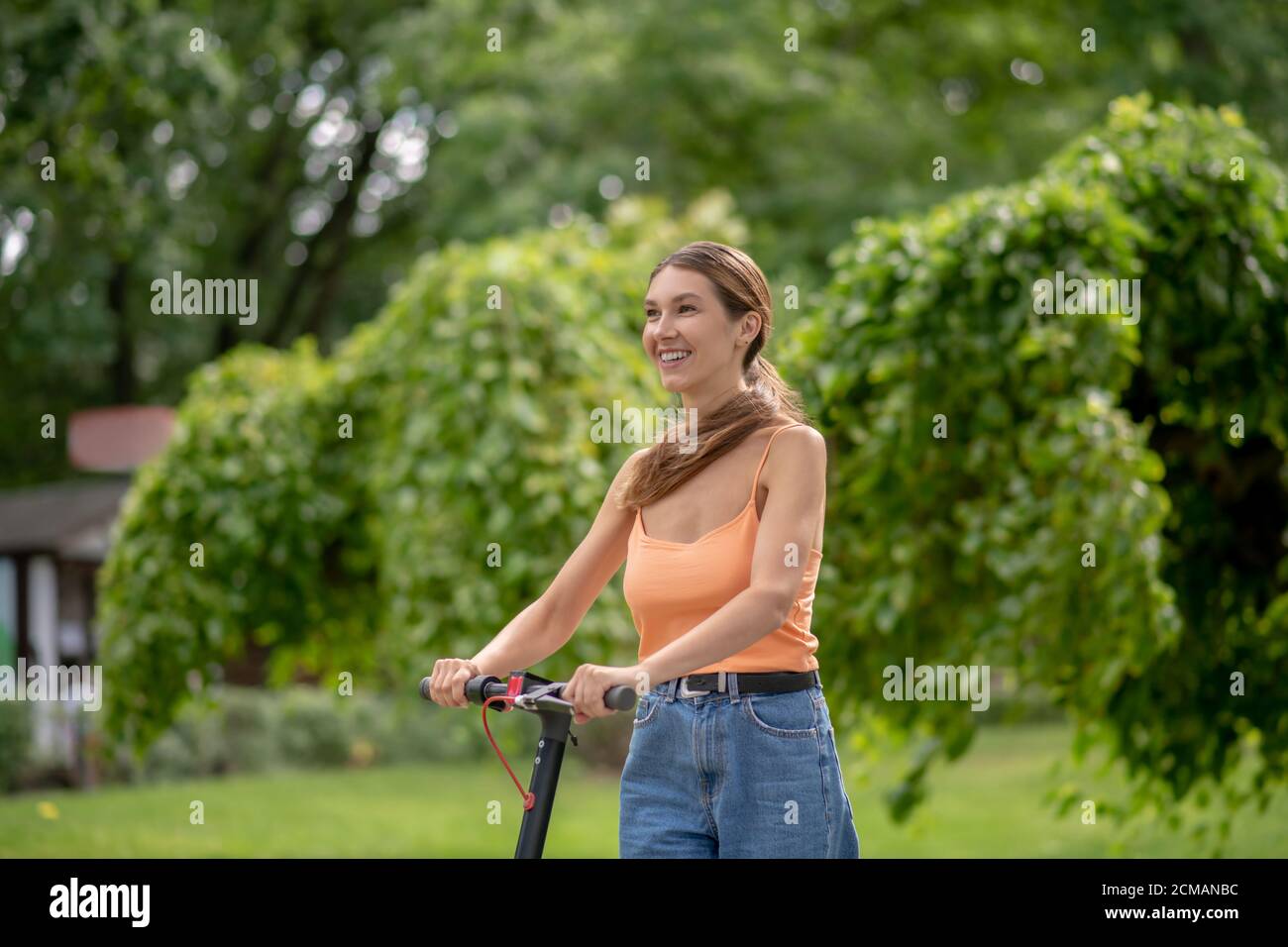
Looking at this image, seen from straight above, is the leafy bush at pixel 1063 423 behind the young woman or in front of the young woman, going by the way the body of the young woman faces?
behind

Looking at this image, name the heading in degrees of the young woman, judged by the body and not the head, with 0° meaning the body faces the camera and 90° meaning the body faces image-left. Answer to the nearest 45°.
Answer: approximately 45°

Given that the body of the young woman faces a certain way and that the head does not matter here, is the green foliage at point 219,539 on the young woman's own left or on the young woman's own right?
on the young woman's own right

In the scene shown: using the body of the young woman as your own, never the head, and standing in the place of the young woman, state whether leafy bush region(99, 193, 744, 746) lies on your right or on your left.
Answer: on your right

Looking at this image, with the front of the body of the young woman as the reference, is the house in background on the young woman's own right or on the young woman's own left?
on the young woman's own right
